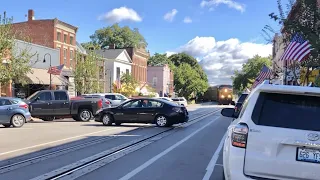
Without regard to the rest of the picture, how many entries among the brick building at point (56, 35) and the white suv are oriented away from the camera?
1

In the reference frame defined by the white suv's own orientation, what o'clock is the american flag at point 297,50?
The american flag is roughly at 12 o'clock from the white suv.

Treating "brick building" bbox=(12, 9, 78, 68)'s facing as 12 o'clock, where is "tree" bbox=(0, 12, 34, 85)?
The tree is roughly at 2 o'clock from the brick building.

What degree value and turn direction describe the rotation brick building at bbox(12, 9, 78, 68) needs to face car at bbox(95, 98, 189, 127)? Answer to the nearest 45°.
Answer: approximately 45° to its right

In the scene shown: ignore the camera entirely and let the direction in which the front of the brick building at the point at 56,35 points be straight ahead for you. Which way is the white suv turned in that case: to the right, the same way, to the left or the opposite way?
to the left

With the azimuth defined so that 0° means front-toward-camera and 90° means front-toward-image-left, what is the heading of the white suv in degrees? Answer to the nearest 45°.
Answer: approximately 180°

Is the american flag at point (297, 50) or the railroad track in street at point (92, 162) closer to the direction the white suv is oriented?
the american flag

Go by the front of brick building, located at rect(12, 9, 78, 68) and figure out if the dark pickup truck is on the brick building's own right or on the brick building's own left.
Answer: on the brick building's own right

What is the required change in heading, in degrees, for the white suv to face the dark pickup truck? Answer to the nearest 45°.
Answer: approximately 45° to its left

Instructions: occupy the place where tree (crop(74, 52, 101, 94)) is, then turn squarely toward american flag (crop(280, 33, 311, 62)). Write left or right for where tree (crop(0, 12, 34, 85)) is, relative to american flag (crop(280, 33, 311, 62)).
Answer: right

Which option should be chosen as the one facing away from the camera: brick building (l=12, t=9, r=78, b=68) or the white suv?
the white suv

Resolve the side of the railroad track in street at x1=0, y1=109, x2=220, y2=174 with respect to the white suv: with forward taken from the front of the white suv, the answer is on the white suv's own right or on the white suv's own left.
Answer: on the white suv's own left

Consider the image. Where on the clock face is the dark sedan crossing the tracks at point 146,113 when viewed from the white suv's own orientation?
The dark sedan crossing the tracks is roughly at 11 o'clock from the white suv.

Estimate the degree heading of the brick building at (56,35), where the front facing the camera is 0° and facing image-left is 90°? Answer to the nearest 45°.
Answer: approximately 315°
